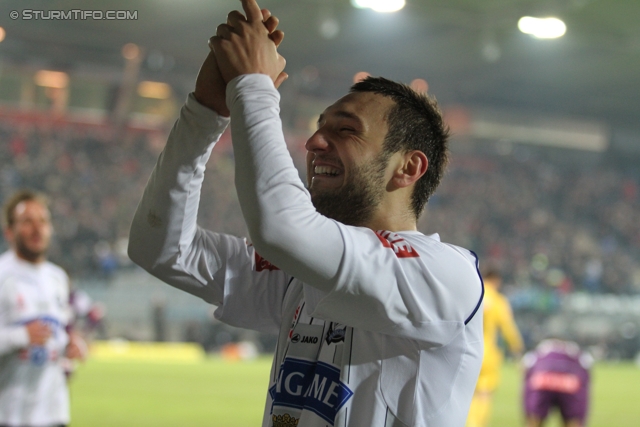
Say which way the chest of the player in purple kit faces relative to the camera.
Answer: away from the camera

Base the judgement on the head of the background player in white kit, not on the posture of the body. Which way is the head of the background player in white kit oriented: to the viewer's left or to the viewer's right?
to the viewer's right

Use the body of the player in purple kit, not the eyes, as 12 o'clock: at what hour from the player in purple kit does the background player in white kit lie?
The background player in white kit is roughly at 7 o'clock from the player in purple kit.
